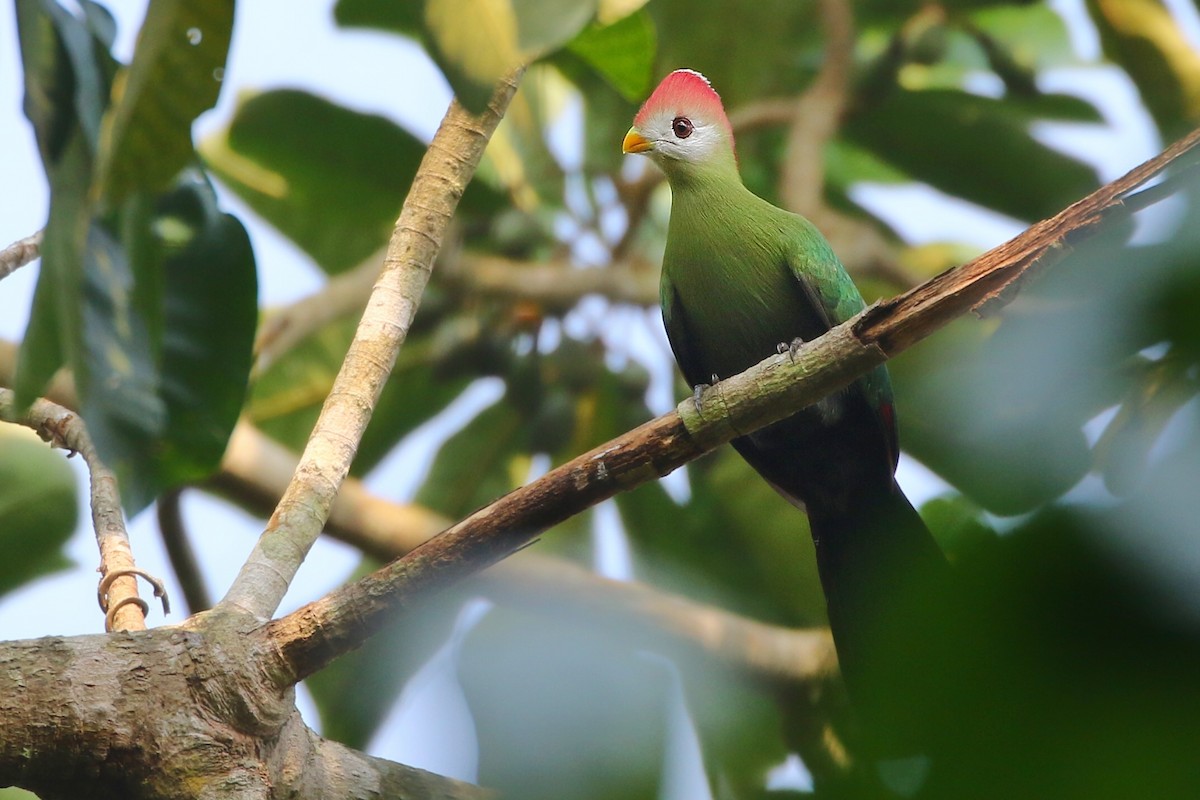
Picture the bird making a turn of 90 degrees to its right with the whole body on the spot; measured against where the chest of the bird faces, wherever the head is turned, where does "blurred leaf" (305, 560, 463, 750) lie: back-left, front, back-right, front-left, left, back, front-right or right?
front

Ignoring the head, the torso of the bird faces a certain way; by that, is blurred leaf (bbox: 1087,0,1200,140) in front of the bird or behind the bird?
behind

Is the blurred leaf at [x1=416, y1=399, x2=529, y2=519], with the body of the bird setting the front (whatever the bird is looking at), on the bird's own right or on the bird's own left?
on the bird's own right

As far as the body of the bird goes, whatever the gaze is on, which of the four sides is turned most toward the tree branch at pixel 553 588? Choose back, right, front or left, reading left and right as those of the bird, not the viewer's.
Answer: right

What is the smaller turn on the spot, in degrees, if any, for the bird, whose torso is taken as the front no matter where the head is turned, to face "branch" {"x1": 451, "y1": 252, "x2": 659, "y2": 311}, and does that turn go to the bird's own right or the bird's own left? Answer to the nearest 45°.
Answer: approximately 90° to the bird's own right

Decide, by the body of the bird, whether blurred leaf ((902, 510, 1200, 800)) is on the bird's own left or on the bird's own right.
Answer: on the bird's own left

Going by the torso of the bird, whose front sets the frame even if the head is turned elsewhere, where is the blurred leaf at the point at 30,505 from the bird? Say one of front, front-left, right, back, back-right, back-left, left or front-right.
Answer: front-right

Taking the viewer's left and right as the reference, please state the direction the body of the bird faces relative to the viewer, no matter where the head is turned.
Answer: facing the viewer and to the left of the viewer

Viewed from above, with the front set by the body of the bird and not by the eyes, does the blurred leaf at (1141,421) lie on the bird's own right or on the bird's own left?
on the bird's own left
